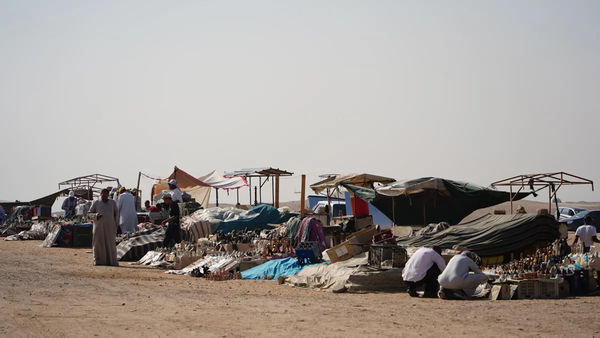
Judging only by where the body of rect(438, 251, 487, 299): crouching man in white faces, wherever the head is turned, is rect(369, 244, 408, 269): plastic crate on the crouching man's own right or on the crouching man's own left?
on the crouching man's own left

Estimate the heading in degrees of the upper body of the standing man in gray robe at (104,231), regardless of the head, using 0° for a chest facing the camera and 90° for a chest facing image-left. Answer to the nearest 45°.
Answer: approximately 0°

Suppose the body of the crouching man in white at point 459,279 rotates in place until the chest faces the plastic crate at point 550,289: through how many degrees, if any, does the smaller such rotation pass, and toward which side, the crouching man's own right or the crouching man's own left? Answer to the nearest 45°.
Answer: approximately 45° to the crouching man's own right

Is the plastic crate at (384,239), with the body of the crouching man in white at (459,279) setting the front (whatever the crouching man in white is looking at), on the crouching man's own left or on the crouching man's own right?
on the crouching man's own left

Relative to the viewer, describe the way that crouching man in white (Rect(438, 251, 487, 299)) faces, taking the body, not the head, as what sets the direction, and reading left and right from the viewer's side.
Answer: facing away from the viewer and to the right of the viewer

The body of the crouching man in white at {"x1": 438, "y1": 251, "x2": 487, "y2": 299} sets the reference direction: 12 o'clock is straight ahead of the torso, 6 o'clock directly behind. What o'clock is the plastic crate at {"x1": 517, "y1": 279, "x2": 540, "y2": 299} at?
The plastic crate is roughly at 1 o'clock from the crouching man in white.

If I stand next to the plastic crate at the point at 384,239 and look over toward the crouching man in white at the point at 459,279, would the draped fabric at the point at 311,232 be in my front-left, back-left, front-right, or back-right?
back-right

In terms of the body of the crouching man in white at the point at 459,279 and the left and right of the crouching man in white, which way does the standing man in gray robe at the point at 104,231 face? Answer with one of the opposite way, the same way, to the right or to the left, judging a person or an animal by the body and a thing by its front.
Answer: to the right
